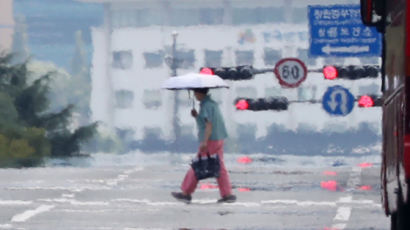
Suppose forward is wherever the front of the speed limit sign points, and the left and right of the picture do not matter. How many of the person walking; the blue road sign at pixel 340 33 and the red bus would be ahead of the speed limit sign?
2

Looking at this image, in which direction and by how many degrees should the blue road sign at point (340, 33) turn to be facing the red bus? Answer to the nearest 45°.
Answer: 0° — it already faces it

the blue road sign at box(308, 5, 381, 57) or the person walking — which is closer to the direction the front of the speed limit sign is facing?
the person walking

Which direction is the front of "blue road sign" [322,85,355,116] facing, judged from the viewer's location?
facing the viewer

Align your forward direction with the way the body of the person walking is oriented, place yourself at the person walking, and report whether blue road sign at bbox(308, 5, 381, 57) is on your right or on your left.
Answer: on your right

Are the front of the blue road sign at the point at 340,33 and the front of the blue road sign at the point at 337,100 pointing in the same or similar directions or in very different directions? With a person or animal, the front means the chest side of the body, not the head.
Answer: same or similar directions

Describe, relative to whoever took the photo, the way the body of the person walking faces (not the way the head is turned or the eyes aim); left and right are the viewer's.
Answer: facing to the left of the viewer

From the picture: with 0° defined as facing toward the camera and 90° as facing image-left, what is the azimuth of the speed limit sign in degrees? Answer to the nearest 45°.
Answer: approximately 0°

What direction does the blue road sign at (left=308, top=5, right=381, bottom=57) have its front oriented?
toward the camera

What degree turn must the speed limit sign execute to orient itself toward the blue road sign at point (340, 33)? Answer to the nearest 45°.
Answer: approximately 135° to its left

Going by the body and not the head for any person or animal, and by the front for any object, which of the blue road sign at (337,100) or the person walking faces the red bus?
the blue road sign

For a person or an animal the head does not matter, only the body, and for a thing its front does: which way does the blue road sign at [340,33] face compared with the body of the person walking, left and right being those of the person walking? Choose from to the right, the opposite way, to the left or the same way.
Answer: to the left

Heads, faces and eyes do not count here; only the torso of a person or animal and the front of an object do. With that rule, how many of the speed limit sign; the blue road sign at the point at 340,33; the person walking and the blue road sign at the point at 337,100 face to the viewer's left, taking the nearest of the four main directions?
1

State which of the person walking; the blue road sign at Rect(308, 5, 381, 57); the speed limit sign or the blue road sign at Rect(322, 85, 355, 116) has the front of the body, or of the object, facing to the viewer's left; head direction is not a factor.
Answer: the person walking

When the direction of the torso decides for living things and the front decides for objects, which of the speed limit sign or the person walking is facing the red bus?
the speed limit sign

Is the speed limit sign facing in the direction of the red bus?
yes
